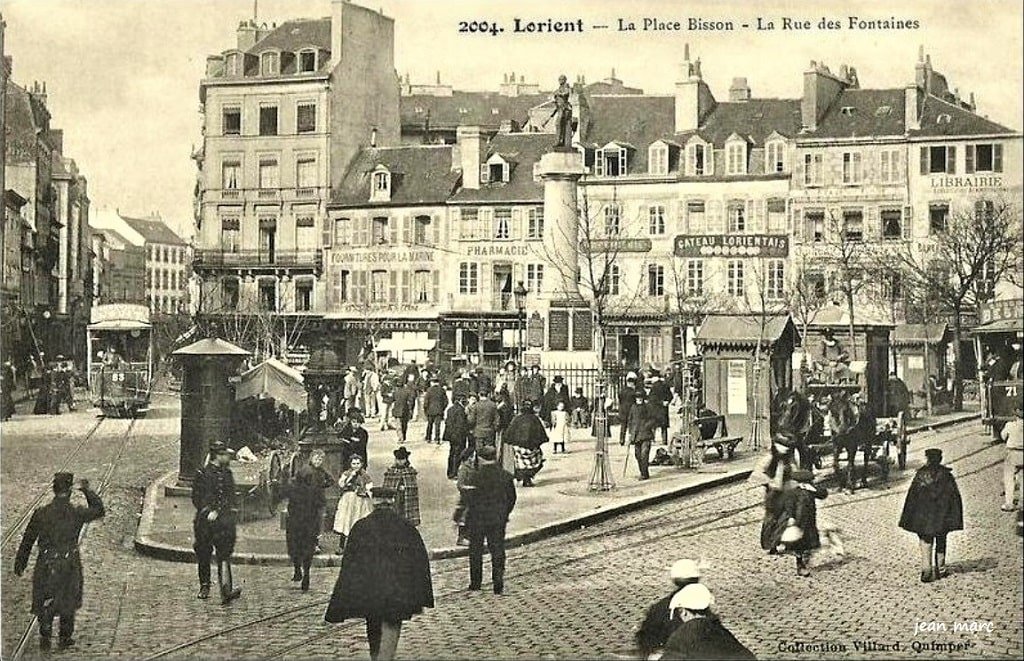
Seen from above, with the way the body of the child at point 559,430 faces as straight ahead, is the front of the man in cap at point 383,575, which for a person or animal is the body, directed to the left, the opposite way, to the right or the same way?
the opposite way

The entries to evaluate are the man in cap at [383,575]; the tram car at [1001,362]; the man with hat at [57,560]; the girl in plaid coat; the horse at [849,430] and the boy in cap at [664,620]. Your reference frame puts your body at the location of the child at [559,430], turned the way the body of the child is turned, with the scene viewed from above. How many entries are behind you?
0

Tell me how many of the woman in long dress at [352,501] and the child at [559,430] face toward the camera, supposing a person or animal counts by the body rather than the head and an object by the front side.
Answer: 2

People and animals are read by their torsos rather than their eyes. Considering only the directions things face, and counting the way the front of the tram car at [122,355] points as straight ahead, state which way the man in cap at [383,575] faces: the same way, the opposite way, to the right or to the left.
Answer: the opposite way

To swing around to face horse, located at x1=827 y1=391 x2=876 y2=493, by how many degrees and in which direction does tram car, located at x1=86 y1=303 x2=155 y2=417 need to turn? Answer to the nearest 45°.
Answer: approximately 45° to its left

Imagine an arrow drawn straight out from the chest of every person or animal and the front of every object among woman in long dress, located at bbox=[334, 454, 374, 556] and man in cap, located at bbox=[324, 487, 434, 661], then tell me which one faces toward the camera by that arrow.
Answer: the woman in long dress

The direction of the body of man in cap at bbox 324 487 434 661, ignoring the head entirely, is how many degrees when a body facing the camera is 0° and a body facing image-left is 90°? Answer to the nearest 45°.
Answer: approximately 180°

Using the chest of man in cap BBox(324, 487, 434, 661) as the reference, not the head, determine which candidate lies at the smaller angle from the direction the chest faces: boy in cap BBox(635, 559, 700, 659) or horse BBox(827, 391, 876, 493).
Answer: the horse

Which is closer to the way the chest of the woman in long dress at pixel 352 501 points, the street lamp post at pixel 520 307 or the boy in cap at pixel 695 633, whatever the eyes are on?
the boy in cap

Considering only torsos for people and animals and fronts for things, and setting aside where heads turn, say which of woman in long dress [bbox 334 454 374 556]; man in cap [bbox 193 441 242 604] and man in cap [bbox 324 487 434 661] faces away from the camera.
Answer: man in cap [bbox 324 487 434 661]

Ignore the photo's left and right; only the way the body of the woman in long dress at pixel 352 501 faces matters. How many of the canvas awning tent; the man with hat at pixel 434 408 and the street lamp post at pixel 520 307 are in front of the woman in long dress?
0

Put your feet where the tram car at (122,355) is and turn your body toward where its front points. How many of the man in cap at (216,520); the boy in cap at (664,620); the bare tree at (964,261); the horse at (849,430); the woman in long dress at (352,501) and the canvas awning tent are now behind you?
0

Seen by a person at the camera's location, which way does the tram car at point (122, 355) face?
facing the viewer

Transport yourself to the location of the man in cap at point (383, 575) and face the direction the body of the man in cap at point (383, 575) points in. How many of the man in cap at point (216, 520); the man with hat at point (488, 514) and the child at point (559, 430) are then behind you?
0

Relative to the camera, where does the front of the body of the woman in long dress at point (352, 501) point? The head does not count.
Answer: toward the camera

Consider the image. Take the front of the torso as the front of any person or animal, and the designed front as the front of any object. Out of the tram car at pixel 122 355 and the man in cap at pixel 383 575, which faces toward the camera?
the tram car

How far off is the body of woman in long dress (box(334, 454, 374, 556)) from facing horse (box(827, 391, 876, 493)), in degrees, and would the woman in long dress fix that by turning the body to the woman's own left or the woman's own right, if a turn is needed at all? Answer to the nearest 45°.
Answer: approximately 90° to the woman's own left
